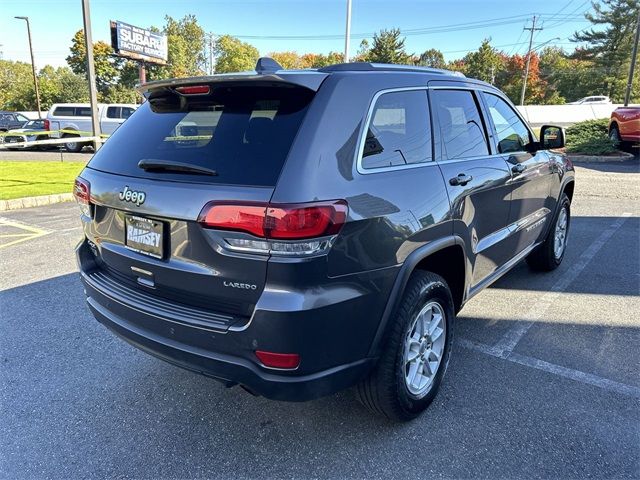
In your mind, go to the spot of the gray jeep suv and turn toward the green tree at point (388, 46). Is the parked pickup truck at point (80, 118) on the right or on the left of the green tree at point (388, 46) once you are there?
left

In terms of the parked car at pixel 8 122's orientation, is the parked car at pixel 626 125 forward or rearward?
forward

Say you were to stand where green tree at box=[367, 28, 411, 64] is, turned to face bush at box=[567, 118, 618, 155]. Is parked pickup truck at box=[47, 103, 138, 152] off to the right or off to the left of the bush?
right

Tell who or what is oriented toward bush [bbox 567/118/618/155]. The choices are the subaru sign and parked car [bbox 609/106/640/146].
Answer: the subaru sign

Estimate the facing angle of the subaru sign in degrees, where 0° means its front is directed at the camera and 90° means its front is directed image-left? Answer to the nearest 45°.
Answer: approximately 315°

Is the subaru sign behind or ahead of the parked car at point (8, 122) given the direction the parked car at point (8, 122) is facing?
ahead

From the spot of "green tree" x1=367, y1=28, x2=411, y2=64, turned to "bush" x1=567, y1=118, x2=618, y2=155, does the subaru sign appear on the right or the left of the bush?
right

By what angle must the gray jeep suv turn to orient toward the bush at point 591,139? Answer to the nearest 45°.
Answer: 0° — it already faces it

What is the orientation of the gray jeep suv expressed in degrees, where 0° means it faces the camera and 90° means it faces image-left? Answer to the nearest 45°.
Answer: approximately 225°

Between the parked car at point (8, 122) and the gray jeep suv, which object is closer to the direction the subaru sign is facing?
the gray jeep suv
